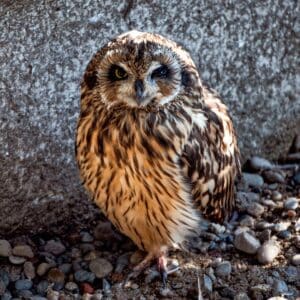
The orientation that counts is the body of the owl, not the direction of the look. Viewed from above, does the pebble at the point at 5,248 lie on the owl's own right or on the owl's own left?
on the owl's own right

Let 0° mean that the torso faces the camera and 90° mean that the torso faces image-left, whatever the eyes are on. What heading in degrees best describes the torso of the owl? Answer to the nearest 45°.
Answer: approximately 45°
